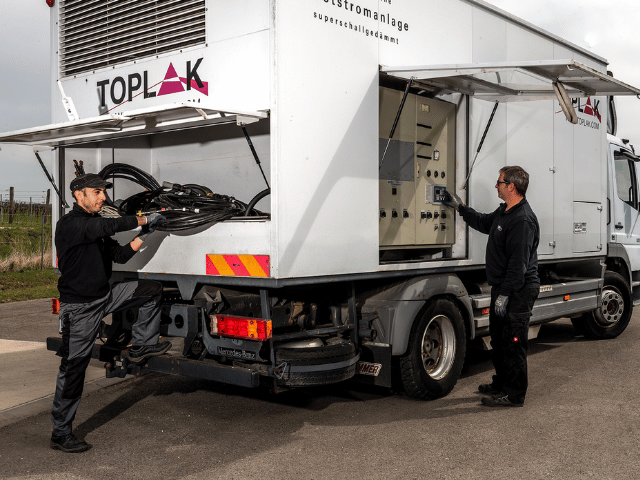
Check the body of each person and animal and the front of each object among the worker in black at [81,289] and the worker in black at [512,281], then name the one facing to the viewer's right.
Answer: the worker in black at [81,289]

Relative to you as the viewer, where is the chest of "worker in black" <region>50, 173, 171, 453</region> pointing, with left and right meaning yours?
facing to the right of the viewer

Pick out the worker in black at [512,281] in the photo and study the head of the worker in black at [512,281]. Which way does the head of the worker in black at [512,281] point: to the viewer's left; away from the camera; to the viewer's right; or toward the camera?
to the viewer's left

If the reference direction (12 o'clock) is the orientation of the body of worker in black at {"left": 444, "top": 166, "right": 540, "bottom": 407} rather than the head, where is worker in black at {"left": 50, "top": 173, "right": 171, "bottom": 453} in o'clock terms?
worker in black at {"left": 50, "top": 173, "right": 171, "bottom": 453} is roughly at 11 o'clock from worker in black at {"left": 444, "top": 166, "right": 540, "bottom": 407}.

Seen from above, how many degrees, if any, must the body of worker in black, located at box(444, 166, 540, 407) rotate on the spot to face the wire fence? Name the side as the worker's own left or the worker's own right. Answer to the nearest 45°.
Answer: approximately 45° to the worker's own right

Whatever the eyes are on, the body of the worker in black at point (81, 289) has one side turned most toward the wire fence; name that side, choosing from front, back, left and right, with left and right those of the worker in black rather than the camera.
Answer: left

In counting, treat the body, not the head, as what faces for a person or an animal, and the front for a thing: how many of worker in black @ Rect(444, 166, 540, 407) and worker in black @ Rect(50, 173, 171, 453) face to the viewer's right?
1

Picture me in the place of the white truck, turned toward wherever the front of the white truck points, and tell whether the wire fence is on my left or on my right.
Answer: on my left

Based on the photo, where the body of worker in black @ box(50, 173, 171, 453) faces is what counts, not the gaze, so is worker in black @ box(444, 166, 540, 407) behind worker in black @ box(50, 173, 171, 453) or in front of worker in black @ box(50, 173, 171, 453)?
in front

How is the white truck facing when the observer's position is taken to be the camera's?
facing away from the viewer and to the right of the viewer

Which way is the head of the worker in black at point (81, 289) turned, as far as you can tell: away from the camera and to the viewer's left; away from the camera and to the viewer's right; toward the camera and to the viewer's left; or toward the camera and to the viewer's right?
toward the camera and to the viewer's right

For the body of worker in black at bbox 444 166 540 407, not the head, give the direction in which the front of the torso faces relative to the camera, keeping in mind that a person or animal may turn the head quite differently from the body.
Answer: to the viewer's left
